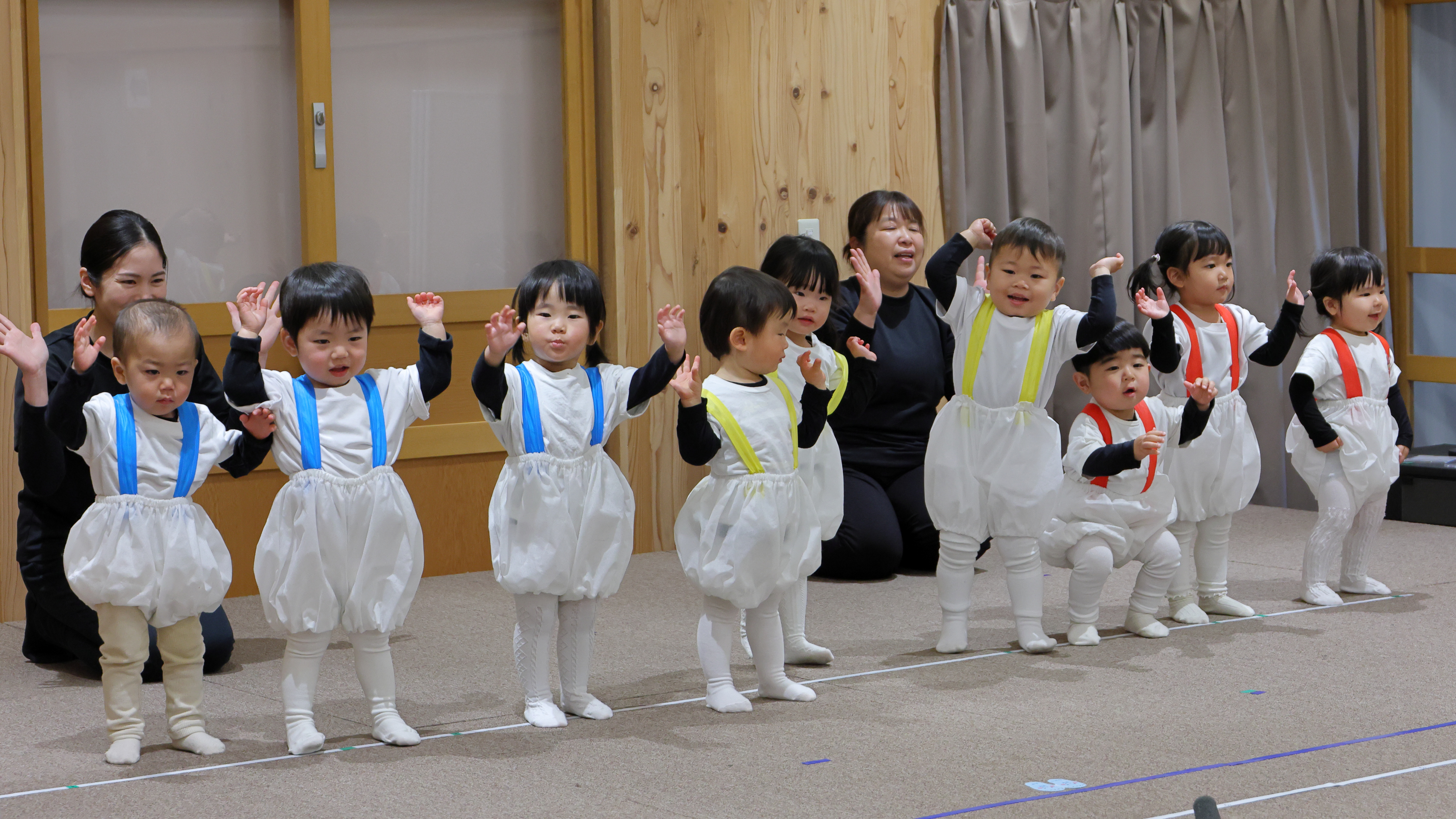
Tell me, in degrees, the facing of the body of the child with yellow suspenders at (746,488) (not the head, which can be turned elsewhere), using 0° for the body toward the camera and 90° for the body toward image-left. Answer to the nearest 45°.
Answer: approximately 315°

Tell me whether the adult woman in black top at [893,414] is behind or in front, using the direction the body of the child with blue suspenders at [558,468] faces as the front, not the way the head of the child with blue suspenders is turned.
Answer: behind

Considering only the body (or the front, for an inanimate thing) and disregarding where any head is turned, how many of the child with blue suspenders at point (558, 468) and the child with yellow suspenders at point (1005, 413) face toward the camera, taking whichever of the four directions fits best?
2

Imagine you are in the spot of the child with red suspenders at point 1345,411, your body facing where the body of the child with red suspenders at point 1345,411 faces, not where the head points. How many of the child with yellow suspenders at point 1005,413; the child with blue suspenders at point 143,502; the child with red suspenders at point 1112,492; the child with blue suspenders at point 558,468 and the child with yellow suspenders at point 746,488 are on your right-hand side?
5

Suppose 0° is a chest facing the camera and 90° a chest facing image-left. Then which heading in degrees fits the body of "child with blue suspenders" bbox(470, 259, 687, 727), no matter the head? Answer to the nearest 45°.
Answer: approximately 0°

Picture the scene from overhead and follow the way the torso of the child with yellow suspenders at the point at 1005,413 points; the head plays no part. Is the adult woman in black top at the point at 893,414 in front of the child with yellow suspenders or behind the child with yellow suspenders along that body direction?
behind

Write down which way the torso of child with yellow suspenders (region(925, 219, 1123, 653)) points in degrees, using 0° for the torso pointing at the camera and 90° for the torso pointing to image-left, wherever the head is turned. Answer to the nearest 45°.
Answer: approximately 0°

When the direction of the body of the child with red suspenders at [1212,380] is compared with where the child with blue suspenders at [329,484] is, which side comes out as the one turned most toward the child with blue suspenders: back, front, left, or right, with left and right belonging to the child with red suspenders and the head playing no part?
right

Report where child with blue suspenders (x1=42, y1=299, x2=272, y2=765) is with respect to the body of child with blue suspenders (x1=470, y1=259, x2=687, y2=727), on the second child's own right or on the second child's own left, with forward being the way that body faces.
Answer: on the second child's own right
